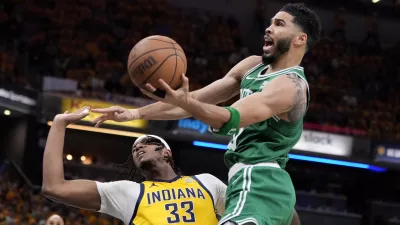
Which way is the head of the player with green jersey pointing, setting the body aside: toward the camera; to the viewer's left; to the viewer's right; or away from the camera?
to the viewer's left

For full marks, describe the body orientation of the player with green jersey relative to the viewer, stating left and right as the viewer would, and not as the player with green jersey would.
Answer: facing to the left of the viewer
